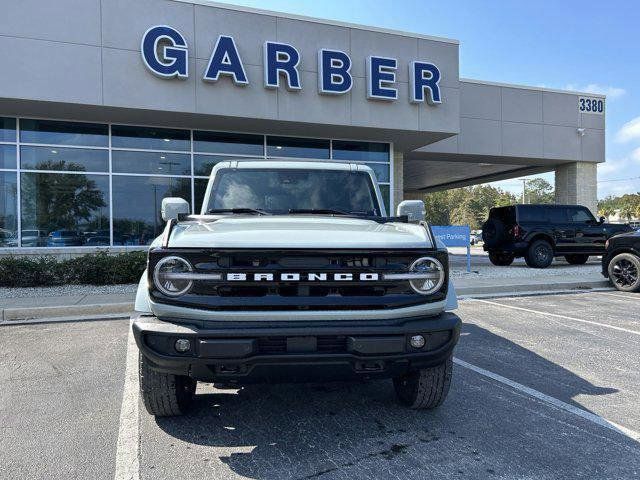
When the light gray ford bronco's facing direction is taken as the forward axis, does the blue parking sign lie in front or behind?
behind

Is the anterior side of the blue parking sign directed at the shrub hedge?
no

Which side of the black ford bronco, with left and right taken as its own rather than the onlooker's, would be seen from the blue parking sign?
back

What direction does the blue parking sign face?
toward the camera

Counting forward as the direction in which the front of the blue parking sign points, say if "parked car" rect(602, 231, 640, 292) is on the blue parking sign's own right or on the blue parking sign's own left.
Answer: on the blue parking sign's own left

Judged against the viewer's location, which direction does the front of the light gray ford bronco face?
facing the viewer

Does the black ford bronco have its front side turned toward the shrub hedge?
no

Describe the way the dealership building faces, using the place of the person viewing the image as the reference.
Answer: facing the viewer and to the right of the viewer

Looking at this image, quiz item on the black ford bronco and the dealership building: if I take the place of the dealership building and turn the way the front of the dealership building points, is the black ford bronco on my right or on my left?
on my left

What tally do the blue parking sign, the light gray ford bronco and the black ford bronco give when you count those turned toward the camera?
2

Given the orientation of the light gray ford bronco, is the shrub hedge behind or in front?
behind

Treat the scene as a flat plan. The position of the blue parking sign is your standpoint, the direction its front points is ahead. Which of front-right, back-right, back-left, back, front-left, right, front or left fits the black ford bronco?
back-left

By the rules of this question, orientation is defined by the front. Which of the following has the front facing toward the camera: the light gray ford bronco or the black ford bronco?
the light gray ford bronco

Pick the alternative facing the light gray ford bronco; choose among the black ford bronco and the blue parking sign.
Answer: the blue parking sign

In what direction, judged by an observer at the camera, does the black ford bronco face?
facing away from the viewer and to the right of the viewer

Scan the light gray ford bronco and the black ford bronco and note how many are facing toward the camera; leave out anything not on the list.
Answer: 1

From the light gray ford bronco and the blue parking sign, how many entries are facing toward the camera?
2

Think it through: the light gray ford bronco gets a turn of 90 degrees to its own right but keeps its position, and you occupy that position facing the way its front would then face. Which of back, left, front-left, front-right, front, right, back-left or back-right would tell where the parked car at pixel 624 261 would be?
back-right

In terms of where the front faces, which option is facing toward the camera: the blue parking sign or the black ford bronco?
the blue parking sign
